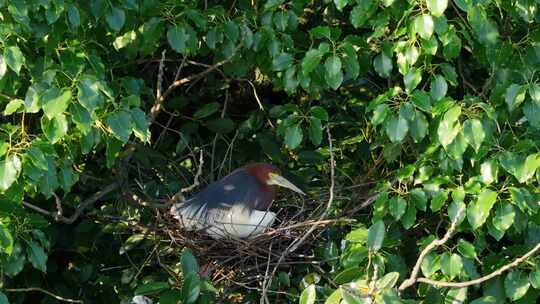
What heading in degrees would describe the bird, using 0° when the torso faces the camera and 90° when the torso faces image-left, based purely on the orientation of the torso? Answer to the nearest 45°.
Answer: approximately 270°

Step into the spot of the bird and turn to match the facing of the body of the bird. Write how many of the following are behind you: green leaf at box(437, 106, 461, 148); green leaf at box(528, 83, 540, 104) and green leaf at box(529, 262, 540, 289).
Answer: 0

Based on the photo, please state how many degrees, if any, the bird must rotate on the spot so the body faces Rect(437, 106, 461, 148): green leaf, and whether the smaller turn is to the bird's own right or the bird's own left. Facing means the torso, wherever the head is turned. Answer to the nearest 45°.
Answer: approximately 45° to the bird's own right

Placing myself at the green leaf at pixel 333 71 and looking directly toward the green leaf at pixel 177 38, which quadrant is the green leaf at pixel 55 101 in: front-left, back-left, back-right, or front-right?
front-left

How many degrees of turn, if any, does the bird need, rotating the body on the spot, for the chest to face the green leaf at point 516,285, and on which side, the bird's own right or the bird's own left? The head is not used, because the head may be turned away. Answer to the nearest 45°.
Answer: approximately 45° to the bird's own right

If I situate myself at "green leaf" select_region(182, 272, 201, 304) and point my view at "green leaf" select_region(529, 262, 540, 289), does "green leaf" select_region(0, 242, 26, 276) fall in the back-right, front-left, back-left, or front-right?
back-left

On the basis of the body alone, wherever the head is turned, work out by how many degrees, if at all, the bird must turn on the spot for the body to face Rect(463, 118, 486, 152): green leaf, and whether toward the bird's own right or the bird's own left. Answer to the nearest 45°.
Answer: approximately 45° to the bird's own right

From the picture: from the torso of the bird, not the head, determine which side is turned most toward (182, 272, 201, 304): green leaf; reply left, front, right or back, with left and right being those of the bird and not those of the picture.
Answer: right

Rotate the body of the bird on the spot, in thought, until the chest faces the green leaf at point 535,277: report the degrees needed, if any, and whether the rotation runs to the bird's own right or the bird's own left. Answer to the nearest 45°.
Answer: approximately 45° to the bird's own right
